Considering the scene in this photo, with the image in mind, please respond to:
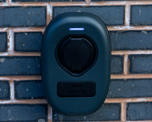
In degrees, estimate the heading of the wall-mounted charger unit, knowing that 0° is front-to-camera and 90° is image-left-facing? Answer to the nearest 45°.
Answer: approximately 0°
